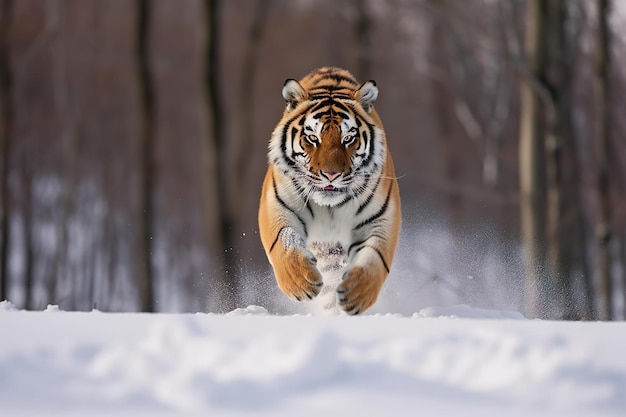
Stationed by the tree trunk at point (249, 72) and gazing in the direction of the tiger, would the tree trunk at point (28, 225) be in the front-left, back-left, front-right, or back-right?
back-right

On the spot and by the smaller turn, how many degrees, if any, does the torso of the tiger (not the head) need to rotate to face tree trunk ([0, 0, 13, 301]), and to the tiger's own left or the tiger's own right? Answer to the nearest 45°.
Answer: approximately 135° to the tiger's own right

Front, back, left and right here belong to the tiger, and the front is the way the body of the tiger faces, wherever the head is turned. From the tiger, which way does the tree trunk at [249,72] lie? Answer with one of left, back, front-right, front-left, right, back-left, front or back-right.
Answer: back

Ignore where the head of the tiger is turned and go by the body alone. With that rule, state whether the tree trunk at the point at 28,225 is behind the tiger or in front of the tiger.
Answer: behind

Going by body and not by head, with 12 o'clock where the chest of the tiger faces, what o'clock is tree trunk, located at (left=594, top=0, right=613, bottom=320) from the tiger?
The tree trunk is roughly at 7 o'clock from the tiger.

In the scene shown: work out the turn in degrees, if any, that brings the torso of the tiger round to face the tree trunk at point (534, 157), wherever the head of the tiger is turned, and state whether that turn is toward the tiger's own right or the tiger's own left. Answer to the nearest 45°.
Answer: approximately 180°

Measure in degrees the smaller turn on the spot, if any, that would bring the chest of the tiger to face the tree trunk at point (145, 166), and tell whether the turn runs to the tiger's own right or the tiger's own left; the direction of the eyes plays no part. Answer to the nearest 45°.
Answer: approximately 180°

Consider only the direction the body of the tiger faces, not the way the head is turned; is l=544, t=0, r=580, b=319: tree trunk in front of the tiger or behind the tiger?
behind

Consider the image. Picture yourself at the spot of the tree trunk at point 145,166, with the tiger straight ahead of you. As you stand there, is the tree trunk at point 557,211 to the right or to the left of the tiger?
left

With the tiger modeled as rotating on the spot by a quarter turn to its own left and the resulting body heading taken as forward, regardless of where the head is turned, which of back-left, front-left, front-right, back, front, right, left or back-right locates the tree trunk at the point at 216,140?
left

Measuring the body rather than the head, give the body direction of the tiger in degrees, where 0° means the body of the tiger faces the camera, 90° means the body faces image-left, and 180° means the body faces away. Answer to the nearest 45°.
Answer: approximately 0°
